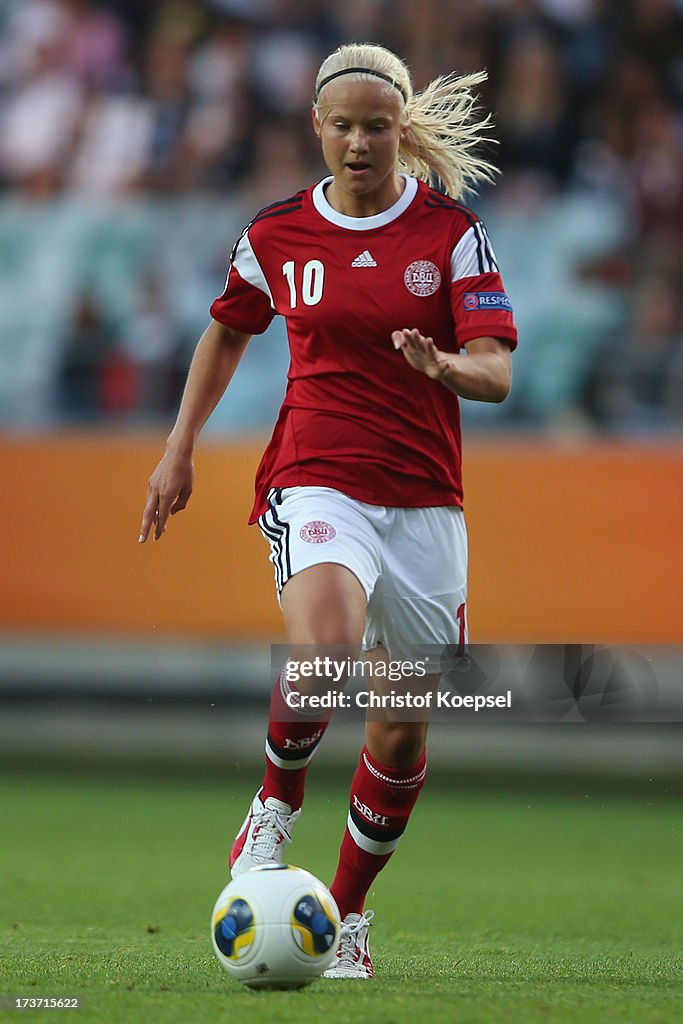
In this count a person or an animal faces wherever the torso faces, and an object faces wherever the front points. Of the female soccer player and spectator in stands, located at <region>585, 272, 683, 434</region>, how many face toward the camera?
2

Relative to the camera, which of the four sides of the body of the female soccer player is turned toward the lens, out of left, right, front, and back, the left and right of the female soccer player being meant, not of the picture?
front

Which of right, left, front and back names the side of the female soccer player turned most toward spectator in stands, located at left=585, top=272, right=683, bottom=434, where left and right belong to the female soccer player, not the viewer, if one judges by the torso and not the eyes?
back

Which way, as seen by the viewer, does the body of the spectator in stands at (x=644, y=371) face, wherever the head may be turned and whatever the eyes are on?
toward the camera

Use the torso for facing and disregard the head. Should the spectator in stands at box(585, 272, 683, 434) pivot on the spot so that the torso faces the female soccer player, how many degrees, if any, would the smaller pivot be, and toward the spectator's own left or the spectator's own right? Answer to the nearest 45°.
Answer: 0° — they already face them

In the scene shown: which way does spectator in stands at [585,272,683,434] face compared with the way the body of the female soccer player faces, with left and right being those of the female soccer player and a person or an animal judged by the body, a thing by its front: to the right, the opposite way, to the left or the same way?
the same way

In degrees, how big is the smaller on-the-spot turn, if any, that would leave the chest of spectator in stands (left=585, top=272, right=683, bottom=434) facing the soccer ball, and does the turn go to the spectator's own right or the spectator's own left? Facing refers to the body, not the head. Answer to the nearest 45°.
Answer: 0° — they already face it
